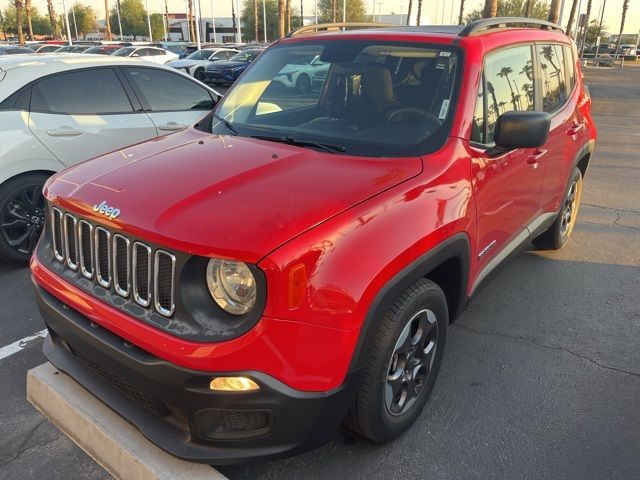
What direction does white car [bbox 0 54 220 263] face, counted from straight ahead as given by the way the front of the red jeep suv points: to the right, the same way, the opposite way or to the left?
the opposite way

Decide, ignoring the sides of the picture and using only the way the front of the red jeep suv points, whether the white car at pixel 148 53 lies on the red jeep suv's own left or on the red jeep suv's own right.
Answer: on the red jeep suv's own right

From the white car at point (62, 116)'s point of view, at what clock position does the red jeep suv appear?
The red jeep suv is roughly at 4 o'clock from the white car.

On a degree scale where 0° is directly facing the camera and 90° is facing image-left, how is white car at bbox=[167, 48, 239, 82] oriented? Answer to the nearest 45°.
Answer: approximately 45°

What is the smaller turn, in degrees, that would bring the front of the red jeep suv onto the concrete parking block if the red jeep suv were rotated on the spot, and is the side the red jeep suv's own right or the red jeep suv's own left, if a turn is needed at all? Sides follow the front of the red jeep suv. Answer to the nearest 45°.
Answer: approximately 45° to the red jeep suv's own right

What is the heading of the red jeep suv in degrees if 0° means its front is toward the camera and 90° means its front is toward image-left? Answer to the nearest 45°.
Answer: approximately 45°

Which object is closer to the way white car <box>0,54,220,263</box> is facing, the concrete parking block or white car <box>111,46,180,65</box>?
the white car

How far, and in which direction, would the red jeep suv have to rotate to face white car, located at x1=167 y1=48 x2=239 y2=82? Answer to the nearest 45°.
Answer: approximately 135° to its right

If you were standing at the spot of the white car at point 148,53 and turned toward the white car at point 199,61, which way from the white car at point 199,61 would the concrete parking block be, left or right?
right

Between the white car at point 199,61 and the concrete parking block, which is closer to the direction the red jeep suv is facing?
the concrete parking block

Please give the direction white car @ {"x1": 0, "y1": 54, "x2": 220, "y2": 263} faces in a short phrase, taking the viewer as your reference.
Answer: facing away from the viewer and to the right of the viewer
